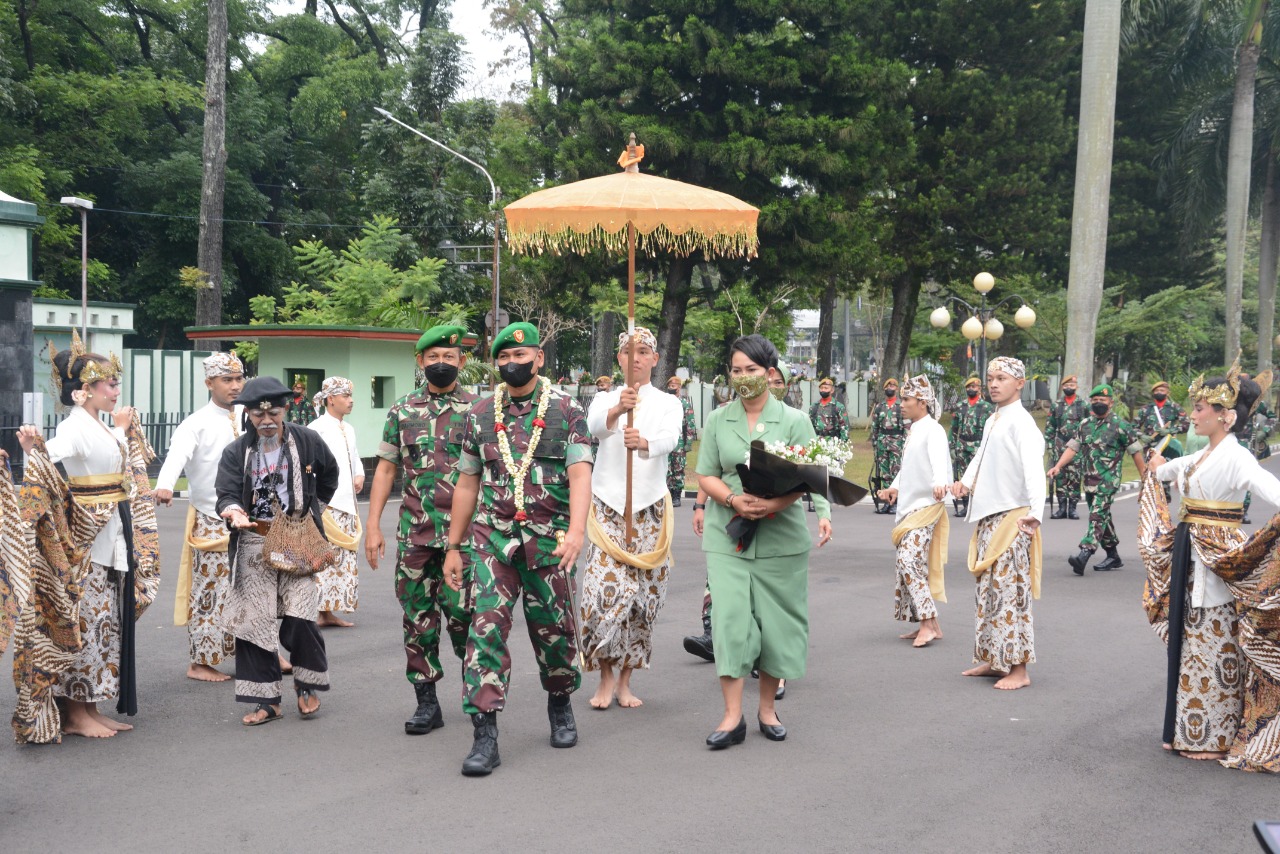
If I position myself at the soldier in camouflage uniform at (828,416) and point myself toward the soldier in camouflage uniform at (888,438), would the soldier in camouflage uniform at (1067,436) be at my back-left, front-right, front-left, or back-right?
front-left

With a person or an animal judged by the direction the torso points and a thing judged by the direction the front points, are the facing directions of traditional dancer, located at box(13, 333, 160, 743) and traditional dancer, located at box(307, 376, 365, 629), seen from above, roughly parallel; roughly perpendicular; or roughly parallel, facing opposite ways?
roughly parallel

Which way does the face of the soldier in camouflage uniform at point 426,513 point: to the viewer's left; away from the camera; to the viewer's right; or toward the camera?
toward the camera

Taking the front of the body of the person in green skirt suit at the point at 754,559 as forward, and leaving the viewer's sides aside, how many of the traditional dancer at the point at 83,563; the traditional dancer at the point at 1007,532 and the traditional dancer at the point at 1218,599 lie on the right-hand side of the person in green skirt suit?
1

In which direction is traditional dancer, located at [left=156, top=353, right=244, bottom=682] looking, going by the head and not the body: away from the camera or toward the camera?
toward the camera

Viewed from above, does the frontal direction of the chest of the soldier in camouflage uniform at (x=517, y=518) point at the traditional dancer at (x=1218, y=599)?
no

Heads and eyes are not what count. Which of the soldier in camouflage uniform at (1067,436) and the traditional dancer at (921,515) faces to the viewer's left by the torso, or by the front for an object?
the traditional dancer

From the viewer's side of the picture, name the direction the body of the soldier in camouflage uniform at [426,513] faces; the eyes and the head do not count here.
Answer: toward the camera

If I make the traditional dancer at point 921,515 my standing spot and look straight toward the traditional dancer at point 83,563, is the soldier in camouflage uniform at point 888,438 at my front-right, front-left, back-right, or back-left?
back-right

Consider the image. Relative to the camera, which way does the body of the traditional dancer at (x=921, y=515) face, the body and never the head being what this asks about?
to the viewer's left

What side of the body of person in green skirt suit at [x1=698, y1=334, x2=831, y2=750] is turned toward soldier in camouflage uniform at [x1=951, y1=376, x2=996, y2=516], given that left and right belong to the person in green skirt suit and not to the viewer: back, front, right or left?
back

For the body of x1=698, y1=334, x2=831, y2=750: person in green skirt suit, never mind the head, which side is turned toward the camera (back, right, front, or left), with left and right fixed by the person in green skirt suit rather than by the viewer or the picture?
front

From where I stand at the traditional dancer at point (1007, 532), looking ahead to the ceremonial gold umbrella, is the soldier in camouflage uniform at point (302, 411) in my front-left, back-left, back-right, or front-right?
front-right
